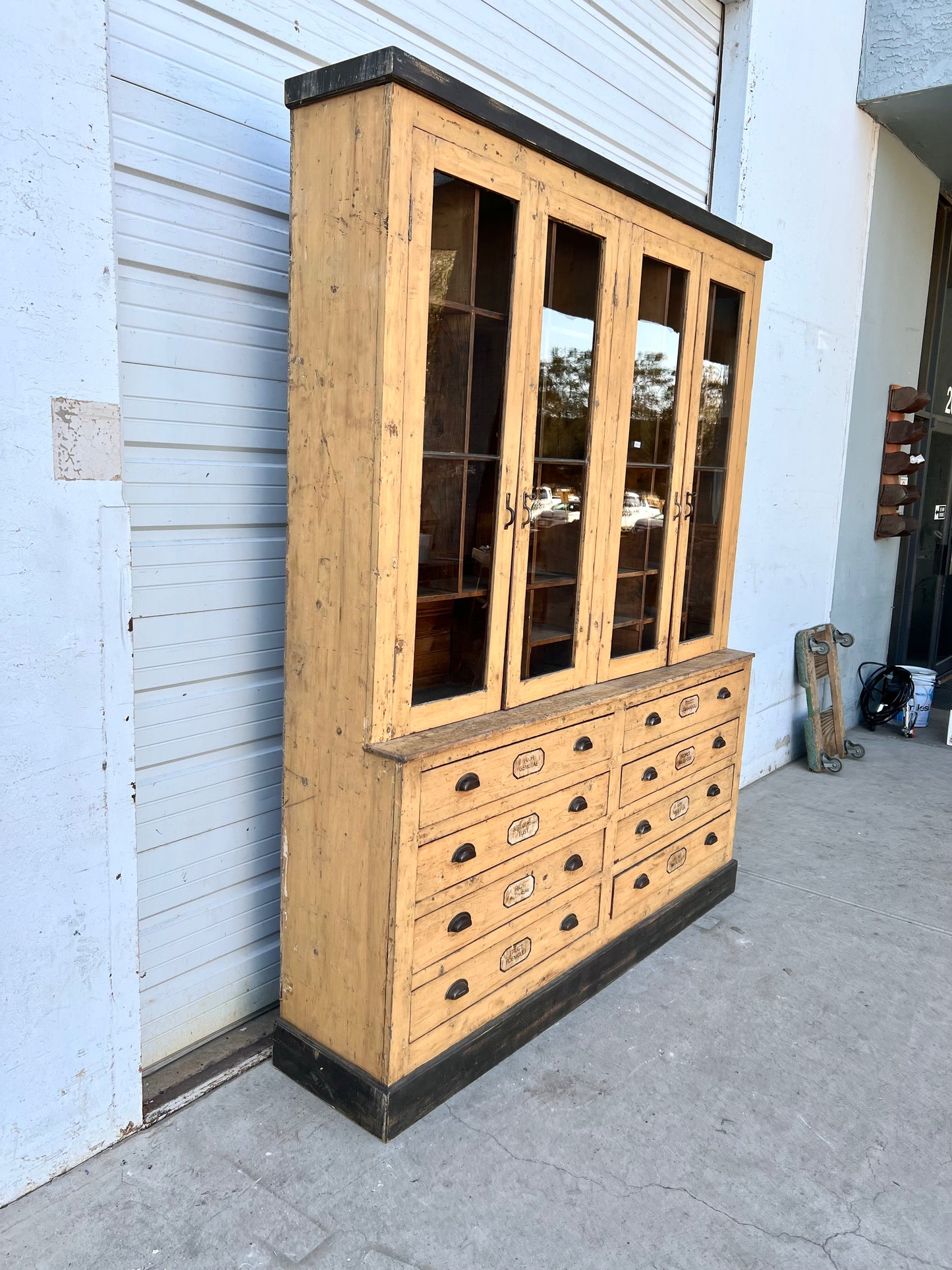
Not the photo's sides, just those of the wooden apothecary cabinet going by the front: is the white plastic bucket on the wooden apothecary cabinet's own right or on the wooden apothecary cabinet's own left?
on the wooden apothecary cabinet's own left

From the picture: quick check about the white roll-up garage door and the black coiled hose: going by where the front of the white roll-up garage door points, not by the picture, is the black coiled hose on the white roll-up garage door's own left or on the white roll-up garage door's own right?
on the white roll-up garage door's own left

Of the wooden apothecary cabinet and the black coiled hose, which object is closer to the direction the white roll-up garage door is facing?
the wooden apothecary cabinet

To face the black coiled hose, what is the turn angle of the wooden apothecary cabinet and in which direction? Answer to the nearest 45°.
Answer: approximately 90° to its left

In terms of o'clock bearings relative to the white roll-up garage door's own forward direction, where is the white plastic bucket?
The white plastic bucket is roughly at 9 o'clock from the white roll-up garage door.

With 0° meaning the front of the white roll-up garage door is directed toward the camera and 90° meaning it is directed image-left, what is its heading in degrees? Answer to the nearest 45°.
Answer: approximately 315°

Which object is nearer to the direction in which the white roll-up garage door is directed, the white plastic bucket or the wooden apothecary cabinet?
the wooden apothecary cabinet

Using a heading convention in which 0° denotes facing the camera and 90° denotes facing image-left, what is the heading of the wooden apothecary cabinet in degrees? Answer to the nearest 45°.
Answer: approximately 315°
